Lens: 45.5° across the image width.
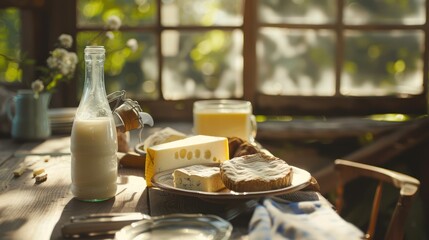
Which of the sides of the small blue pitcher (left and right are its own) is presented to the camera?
right

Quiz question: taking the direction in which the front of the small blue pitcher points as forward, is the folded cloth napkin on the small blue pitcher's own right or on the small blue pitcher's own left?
on the small blue pitcher's own right

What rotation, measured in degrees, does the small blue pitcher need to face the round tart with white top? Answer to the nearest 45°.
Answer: approximately 45° to its right
